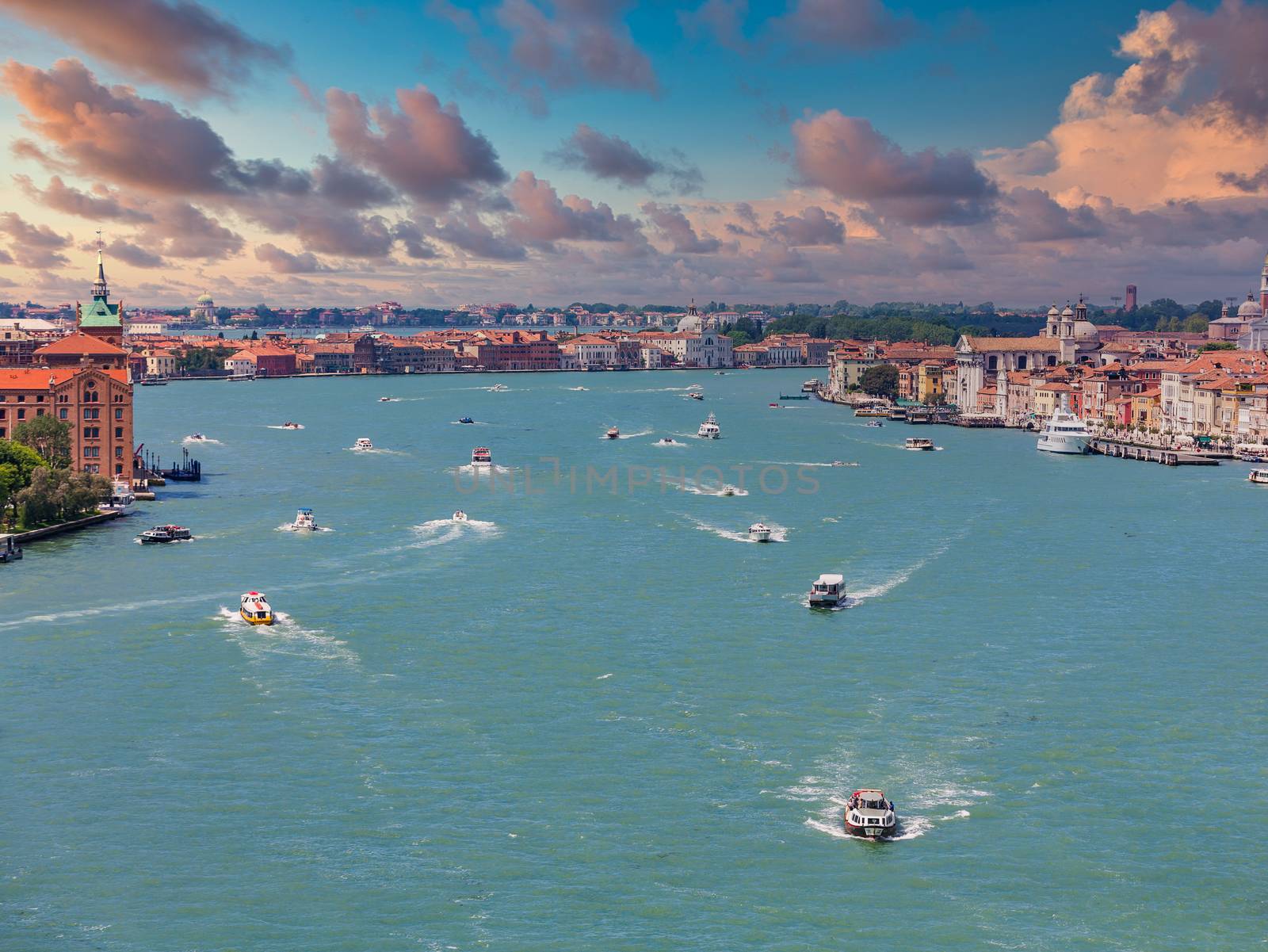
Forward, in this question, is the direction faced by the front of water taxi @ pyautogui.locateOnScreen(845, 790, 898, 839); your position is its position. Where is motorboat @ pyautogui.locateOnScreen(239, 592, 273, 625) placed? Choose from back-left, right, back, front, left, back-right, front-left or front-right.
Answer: back-right

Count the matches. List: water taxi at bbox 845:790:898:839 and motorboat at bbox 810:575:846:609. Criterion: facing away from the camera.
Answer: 0

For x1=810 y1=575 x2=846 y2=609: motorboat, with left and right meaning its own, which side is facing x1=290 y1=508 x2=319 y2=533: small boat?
right

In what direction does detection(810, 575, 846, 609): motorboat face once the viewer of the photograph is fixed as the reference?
facing the viewer and to the left of the viewer

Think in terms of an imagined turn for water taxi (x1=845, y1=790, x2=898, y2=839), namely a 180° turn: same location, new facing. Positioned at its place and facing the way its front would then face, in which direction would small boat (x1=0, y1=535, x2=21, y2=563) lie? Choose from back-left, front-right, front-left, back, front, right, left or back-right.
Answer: front-left

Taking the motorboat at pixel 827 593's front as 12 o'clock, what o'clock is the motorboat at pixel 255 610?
the motorboat at pixel 255 610 is roughly at 1 o'clock from the motorboat at pixel 827 593.

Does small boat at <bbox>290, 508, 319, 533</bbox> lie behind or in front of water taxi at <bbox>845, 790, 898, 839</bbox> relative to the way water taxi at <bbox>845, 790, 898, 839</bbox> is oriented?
behind

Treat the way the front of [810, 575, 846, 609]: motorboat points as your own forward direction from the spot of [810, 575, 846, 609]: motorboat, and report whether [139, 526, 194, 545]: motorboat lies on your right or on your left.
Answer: on your right

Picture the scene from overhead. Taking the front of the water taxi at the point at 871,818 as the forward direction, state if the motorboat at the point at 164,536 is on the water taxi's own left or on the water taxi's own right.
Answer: on the water taxi's own right

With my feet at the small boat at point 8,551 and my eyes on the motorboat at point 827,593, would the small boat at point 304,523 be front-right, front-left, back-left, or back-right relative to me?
front-left

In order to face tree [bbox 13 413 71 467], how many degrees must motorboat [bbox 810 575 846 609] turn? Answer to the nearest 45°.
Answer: approximately 90° to its right

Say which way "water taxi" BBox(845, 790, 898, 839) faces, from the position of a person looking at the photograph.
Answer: facing the viewer

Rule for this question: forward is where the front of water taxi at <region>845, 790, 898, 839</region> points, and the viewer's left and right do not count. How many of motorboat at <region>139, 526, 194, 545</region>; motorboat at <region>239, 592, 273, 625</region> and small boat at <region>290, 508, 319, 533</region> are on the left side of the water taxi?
0
